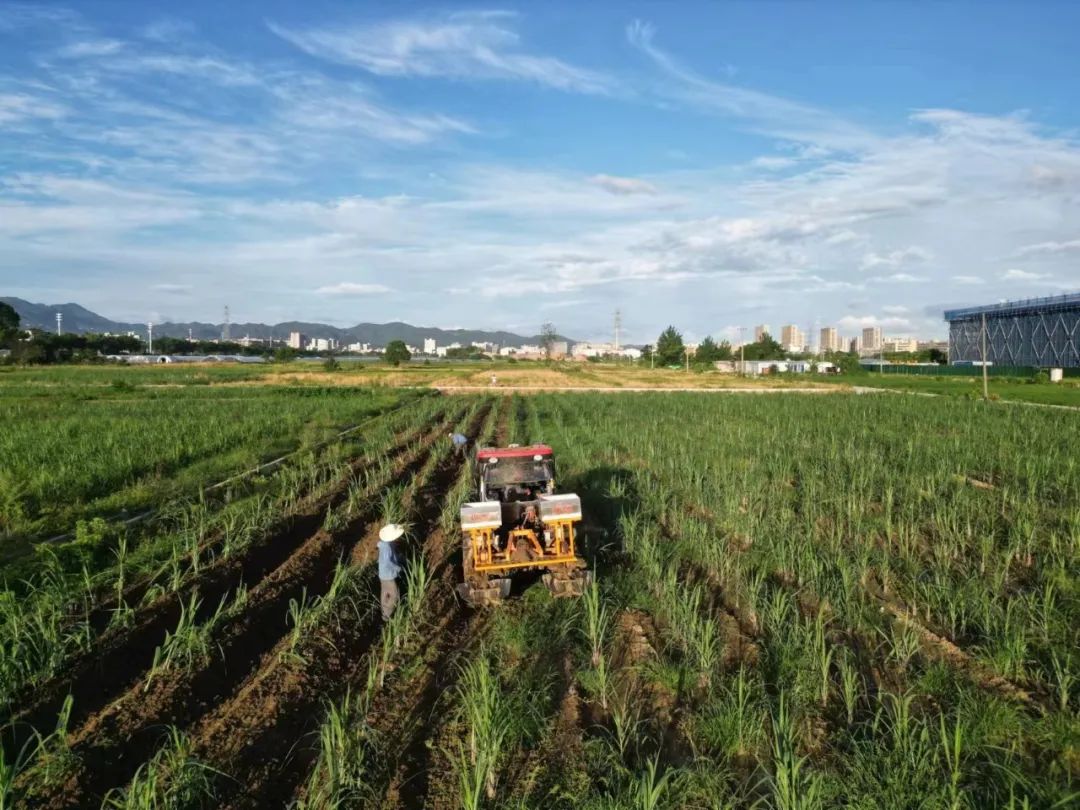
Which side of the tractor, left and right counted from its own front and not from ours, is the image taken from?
back

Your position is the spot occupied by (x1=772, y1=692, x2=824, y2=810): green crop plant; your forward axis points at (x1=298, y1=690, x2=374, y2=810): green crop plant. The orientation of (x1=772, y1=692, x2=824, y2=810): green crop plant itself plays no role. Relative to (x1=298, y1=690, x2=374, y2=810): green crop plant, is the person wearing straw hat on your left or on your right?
right

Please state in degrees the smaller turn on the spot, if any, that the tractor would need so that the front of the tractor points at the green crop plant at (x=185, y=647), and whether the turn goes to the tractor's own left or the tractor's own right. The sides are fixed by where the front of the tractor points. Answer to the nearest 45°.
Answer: approximately 135° to the tractor's own left

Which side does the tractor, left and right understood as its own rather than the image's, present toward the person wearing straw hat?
left

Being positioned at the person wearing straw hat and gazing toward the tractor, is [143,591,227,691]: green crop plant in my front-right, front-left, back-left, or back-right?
back-right

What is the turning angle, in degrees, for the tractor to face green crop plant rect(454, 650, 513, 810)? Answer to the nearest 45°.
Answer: approximately 180°

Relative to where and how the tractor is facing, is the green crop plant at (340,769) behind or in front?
behind

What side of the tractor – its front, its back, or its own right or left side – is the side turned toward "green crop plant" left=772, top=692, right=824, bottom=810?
back

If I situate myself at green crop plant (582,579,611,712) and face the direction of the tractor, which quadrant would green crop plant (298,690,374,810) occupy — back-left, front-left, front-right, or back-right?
back-left

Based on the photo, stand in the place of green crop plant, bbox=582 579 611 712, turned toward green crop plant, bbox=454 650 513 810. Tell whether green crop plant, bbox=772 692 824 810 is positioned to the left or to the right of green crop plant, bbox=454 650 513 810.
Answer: left
